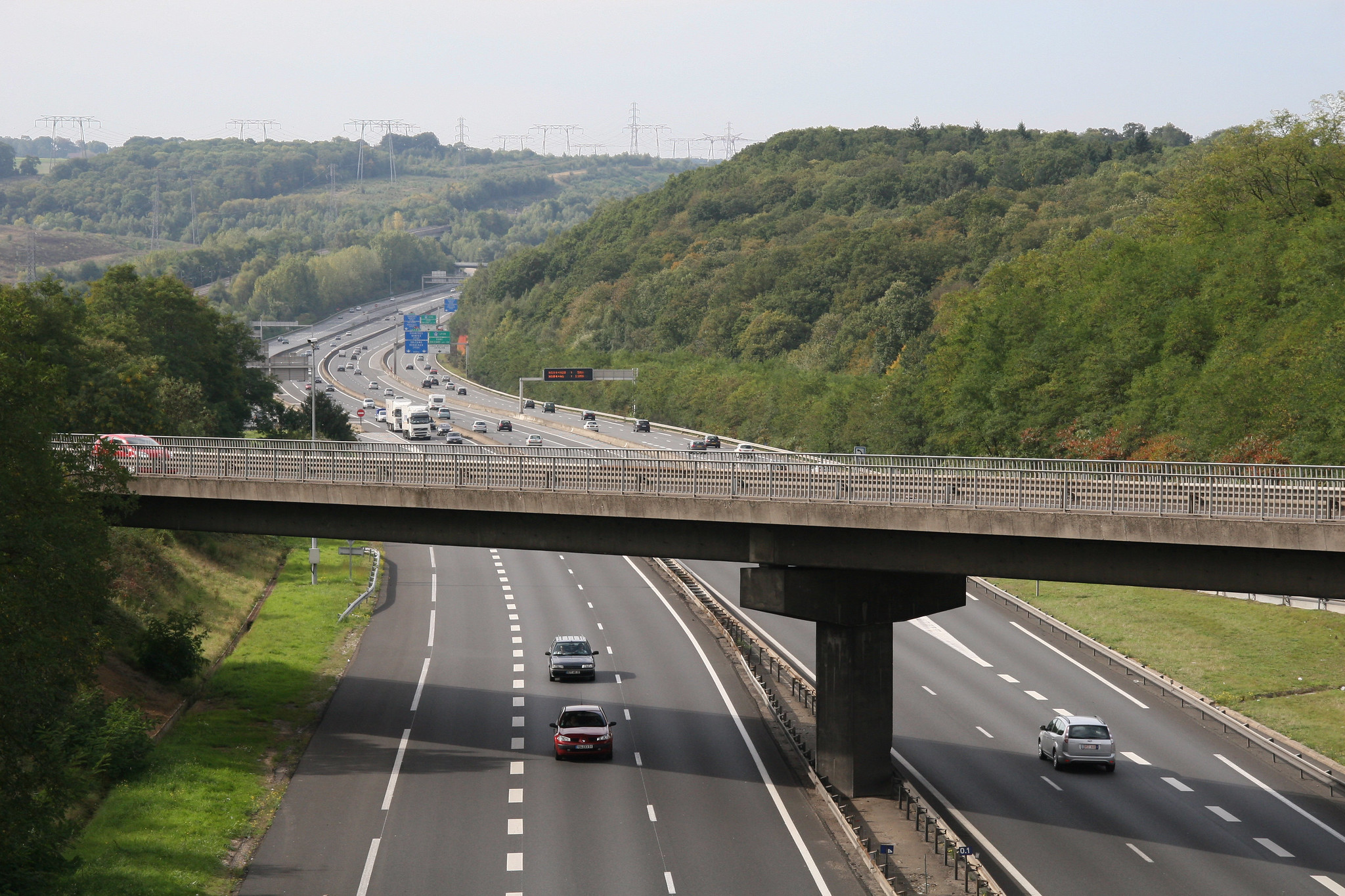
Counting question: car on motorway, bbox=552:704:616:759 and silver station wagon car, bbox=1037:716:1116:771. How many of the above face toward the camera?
1

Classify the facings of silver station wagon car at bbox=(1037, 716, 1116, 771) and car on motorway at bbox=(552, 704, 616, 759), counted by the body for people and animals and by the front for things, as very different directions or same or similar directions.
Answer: very different directions

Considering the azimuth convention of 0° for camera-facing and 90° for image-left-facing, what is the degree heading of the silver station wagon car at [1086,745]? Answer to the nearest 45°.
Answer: approximately 135°

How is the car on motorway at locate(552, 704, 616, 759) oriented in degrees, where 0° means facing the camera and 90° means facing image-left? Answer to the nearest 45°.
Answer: approximately 0°

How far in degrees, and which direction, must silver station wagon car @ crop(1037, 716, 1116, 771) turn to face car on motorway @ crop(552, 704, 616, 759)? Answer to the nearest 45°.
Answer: approximately 45° to its left

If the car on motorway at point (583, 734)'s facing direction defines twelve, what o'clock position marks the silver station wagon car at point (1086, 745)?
The silver station wagon car is roughly at 9 o'clock from the car on motorway.
